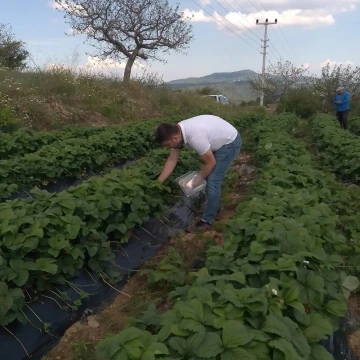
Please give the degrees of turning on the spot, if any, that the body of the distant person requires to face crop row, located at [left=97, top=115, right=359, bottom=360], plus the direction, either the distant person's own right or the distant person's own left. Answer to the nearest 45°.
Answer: approximately 45° to the distant person's own left

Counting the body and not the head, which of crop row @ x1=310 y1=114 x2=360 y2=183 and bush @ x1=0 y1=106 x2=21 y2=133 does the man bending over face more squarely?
the bush

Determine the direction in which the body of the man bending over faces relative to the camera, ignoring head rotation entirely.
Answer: to the viewer's left

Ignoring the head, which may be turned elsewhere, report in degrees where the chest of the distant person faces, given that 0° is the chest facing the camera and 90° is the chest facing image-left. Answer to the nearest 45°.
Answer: approximately 45°

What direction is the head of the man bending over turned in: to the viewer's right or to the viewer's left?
to the viewer's left

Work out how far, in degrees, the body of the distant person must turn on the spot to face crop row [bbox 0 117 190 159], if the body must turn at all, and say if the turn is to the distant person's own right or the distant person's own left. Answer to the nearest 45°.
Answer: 0° — they already face it

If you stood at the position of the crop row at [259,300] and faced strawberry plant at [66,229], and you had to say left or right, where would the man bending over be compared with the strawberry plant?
right

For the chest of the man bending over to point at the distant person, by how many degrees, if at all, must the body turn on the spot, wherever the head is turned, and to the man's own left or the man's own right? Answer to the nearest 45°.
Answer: approximately 135° to the man's own right
